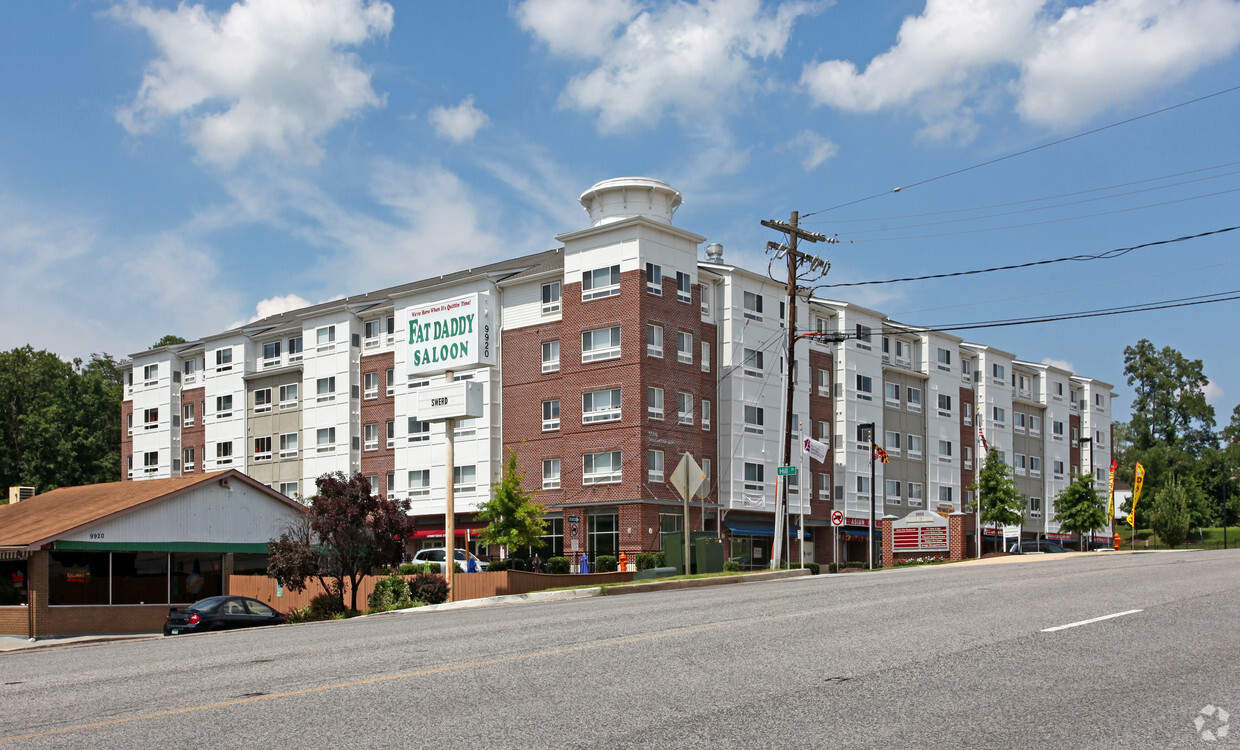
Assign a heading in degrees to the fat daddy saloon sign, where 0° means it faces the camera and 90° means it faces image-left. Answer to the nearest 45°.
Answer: approximately 45°

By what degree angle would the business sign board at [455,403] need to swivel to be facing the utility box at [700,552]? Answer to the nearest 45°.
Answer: approximately 180°

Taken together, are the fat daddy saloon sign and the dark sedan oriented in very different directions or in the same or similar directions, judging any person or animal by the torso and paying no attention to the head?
very different directions

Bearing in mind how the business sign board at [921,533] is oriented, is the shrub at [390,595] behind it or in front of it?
in front

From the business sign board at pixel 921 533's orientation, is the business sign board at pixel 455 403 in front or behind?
in front

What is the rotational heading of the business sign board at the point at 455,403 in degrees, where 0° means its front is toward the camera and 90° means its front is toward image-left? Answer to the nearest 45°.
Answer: approximately 45°

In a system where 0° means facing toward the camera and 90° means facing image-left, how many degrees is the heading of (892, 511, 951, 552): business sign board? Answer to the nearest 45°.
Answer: approximately 0°

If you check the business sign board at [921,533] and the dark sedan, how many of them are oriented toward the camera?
1
